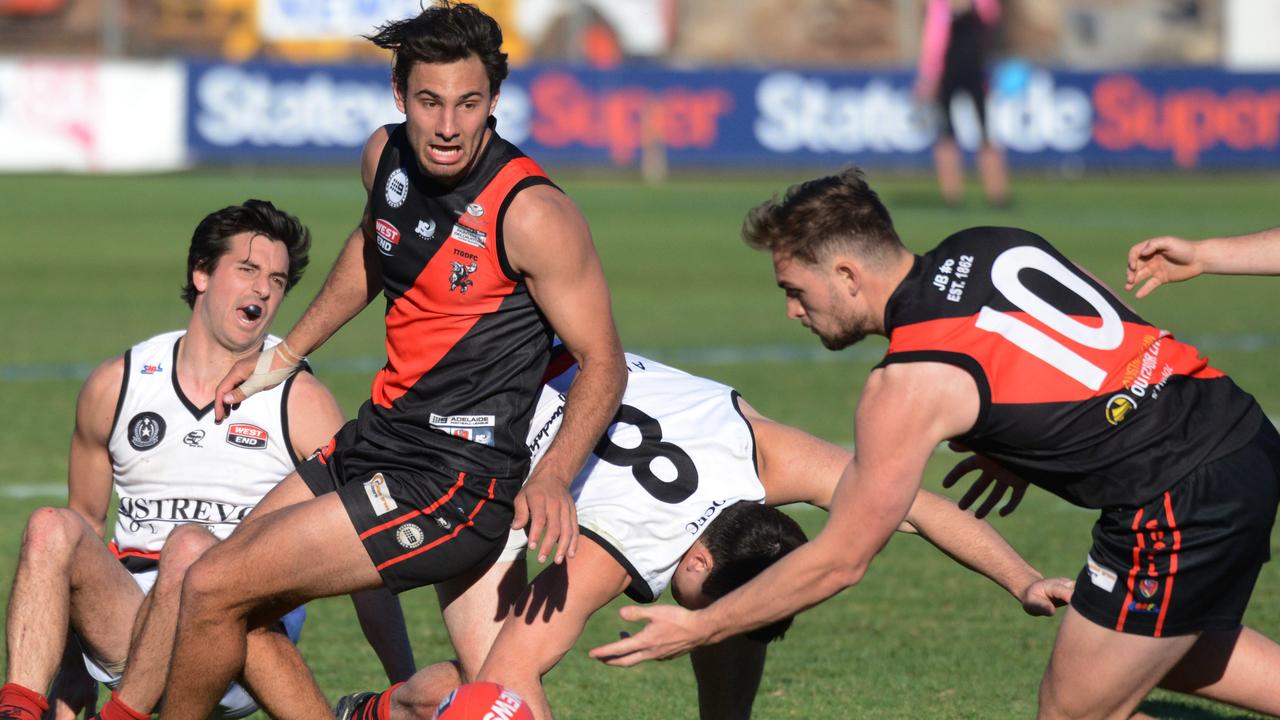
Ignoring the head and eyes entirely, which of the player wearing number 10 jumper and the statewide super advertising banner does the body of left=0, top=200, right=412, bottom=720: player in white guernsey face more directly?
the player wearing number 10 jumper

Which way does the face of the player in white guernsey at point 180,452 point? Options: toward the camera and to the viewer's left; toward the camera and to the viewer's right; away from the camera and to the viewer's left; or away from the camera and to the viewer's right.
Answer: toward the camera and to the viewer's right

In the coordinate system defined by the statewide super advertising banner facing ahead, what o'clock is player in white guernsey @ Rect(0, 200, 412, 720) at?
The player in white guernsey is roughly at 12 o'clock from the statewide super advertising banner.

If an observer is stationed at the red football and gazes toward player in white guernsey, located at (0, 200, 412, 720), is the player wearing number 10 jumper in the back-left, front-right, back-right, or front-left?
back-right

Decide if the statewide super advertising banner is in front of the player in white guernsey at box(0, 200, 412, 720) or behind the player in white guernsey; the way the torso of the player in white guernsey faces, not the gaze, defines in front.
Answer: behind

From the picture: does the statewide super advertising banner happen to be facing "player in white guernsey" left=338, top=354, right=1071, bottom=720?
yes

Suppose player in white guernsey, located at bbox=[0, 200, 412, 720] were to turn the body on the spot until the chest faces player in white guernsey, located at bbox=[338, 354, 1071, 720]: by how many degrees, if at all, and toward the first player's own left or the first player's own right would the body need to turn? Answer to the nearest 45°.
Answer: approximately 45° to the first player's own left

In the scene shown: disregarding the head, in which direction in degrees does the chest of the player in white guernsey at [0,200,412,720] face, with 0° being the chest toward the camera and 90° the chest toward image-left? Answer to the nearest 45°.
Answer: approximately 0°

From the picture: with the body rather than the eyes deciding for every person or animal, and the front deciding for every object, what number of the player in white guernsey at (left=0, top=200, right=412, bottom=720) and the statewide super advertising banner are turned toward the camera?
2

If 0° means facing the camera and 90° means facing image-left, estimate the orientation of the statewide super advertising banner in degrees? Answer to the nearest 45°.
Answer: approximately 0°
